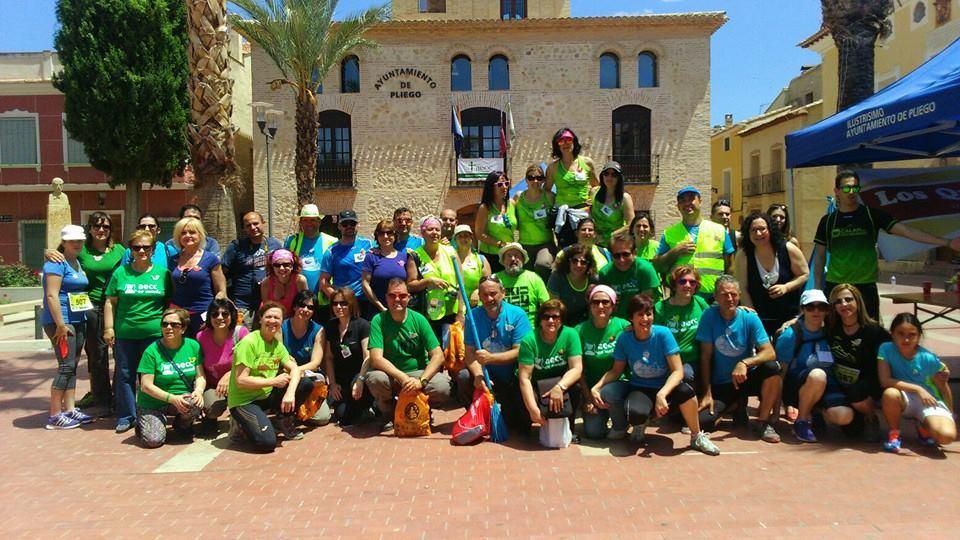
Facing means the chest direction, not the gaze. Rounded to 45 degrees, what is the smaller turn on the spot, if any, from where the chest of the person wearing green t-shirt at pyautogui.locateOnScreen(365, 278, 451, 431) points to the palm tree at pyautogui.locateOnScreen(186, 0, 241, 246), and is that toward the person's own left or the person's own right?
approximately 135° to the person's own right

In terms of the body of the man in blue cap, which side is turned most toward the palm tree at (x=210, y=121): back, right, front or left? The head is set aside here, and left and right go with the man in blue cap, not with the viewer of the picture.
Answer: right

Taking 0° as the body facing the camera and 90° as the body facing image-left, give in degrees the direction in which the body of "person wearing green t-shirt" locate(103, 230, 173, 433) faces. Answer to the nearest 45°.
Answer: approximately 0°

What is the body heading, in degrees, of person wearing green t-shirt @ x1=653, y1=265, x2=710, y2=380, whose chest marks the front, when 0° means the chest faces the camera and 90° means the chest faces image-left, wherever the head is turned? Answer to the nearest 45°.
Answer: approximately 0°

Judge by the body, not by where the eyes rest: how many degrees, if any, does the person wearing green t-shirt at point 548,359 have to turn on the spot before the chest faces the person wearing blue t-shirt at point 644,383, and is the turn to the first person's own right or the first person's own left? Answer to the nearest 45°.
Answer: approximately 90° to the first person's own left

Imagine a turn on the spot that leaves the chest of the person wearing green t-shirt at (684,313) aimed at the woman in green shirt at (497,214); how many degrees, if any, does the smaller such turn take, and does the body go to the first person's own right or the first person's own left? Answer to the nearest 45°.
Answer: approximately 135° to the first person's own right

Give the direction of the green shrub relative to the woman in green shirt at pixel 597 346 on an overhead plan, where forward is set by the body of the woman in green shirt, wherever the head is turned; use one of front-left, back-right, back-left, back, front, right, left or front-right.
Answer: back-right

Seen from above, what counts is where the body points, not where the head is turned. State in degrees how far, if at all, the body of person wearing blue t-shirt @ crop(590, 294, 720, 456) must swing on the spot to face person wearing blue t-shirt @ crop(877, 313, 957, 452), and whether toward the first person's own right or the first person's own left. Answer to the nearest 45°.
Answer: approximately 90° to the first person's own left

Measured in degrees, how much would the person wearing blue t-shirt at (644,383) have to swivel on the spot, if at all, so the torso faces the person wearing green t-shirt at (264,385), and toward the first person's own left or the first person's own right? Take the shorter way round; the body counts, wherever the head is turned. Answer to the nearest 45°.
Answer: approximately 90° to the first person's own right
